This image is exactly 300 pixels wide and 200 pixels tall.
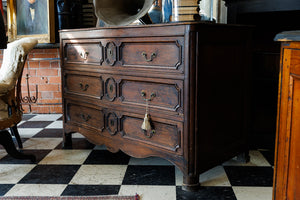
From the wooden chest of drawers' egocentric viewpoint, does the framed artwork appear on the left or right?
on its right

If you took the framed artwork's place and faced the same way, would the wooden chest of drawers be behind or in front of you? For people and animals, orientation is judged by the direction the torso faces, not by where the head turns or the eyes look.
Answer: in front

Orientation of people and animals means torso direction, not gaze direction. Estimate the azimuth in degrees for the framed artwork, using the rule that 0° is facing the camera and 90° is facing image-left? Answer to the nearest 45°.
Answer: approximately 0°
